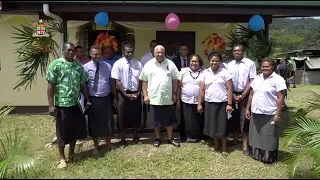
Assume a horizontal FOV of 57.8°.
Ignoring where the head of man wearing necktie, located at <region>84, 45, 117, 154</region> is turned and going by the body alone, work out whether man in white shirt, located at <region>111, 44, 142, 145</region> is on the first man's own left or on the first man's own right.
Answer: on the first man's own left

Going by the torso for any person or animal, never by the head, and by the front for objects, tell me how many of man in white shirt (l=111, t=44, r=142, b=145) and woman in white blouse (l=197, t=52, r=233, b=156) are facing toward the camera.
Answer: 2

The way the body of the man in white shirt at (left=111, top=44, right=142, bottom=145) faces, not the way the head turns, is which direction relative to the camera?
toward the camera

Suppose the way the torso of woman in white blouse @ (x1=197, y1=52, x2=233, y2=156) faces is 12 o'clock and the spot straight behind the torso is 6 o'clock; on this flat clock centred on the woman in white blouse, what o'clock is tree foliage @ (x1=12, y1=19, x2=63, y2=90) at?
The tree foliage is roughly at 3 o'clock from the woman in white blouse.

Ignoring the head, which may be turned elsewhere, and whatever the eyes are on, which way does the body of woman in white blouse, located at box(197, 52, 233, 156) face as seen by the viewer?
toward the camera

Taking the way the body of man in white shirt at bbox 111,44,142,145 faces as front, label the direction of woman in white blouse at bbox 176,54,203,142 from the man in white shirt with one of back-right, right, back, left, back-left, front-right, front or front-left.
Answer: left

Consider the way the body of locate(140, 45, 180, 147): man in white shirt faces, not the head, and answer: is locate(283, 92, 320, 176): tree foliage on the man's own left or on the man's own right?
on the man's own left

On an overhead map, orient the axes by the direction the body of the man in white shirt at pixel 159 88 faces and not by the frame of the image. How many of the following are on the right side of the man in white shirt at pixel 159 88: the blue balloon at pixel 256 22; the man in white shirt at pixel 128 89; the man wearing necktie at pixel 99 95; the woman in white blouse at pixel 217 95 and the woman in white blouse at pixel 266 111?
2

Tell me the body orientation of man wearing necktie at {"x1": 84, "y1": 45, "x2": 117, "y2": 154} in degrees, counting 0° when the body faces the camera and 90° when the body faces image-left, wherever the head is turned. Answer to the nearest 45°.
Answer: approximately 0°

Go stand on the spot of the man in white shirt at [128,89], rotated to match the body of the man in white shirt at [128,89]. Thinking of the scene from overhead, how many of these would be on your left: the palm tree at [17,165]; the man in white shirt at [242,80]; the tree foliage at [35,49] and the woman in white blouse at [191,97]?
2

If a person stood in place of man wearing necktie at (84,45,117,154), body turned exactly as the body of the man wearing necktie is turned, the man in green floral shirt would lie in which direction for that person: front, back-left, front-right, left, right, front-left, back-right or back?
front-right

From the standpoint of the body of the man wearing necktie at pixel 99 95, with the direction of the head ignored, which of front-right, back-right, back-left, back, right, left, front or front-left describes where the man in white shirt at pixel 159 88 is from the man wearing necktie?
left
